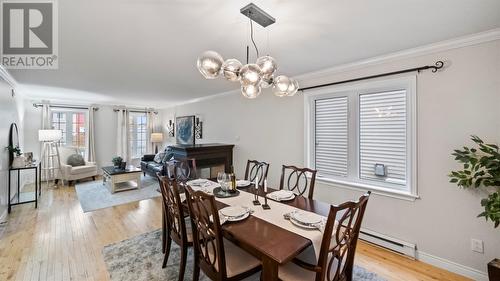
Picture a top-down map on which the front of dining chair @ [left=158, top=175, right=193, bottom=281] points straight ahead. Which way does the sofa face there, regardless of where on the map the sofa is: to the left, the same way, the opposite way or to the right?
the opposite way

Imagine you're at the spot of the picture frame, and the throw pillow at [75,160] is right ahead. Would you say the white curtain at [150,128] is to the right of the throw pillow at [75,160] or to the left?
right

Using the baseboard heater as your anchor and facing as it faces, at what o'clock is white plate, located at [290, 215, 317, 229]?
The white plate is roughly at 11 o'clock from the baseboard heater.

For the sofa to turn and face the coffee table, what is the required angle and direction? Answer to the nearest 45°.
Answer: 0° — it already faces it

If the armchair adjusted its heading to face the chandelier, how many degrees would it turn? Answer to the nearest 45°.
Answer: approximately 45° to its right

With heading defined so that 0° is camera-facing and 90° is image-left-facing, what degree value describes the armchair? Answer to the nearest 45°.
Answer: approximately 315°

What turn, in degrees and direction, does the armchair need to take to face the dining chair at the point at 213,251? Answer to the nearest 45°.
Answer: approximately 45° to its right

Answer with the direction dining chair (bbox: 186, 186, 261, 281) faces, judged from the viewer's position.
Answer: facing away from the viewer and to the right of the viewer

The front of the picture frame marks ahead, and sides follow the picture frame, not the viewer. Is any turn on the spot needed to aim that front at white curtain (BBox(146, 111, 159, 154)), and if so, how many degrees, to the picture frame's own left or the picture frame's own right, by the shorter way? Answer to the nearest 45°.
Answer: approximately 90° to the picture frame's own right

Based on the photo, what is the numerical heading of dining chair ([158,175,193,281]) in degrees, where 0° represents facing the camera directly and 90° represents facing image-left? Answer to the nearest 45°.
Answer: approximately 225°
